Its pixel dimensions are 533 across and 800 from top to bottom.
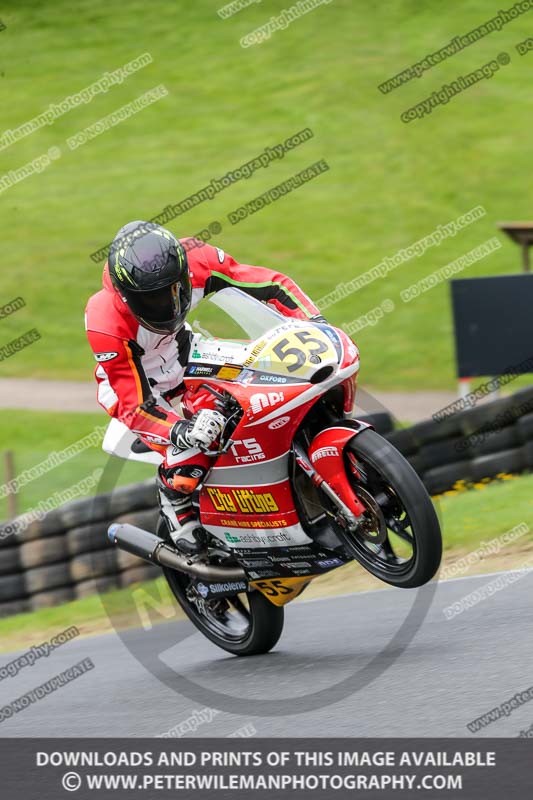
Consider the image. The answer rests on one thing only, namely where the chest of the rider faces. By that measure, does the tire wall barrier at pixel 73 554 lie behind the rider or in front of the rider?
behind

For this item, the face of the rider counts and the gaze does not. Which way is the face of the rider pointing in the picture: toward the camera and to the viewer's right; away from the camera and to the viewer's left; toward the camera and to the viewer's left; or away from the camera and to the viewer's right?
toward the camera and to the viewer's right

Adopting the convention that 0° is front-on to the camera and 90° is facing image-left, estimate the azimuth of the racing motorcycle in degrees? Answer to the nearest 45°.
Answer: approximately 315°

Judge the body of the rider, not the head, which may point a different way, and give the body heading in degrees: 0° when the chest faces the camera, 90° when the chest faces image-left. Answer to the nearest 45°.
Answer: approximately 315°

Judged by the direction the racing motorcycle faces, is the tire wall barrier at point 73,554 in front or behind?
behind
